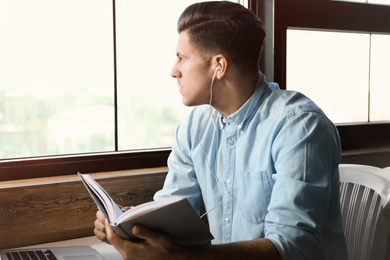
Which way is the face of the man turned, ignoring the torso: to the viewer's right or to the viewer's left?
to the viewer's left

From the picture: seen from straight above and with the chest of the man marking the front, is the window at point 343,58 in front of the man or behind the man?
behind

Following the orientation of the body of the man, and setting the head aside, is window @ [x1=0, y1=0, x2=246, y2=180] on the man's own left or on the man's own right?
on the man's own right

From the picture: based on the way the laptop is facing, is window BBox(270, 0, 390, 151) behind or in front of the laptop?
in front

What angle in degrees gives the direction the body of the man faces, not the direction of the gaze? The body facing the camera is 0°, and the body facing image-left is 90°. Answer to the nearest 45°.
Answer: approximately 45°
